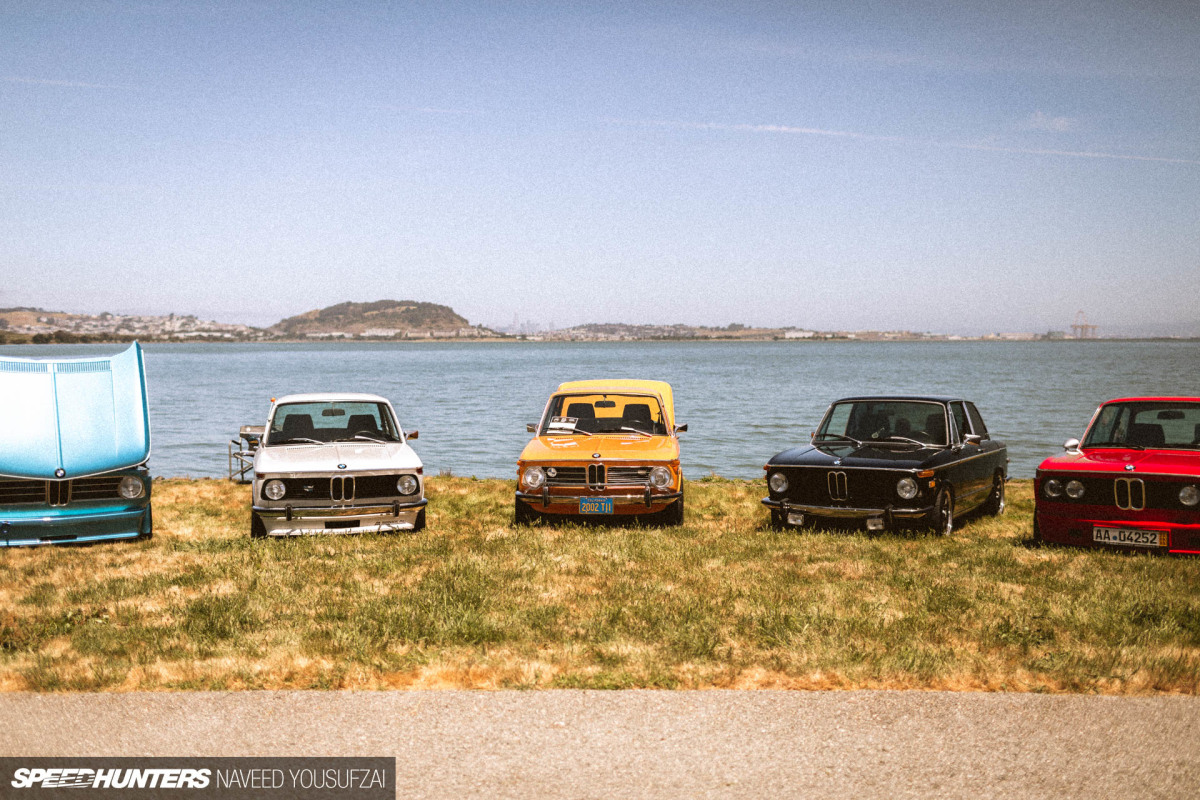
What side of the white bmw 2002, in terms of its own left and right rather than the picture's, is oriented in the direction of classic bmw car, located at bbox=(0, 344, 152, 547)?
right

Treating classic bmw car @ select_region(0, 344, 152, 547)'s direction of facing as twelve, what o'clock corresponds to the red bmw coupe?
The red bmw coupe is roughly at 10 o'clock from the classic bmw car.

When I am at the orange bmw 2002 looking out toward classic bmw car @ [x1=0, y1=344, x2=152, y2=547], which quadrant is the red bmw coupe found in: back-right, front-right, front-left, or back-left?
back-left

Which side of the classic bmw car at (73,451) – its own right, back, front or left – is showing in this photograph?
front

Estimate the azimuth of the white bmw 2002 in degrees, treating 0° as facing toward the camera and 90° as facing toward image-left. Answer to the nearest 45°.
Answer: approximately 0°

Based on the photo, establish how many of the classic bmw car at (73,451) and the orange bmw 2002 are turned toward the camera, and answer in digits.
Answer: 2

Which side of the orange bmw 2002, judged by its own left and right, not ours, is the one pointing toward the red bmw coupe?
left

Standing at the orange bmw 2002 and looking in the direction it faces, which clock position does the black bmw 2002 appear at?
The black bmw 2002 is roughly at 9 o'clock from the orange bmw 2002.

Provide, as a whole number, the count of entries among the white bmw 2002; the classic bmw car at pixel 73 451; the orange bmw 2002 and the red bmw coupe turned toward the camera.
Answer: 4

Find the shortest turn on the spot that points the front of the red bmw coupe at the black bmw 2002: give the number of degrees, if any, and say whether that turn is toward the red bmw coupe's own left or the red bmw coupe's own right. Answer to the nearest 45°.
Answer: approximately 90° to the red bmw coupe's own right

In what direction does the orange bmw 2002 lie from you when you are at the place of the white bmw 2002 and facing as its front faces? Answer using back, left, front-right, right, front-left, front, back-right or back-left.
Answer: left

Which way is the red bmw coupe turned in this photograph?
toward the camera

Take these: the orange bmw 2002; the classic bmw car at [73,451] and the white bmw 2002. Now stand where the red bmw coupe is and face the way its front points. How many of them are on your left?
0

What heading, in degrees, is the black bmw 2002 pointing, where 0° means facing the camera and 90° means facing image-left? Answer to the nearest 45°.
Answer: approximately 45°
